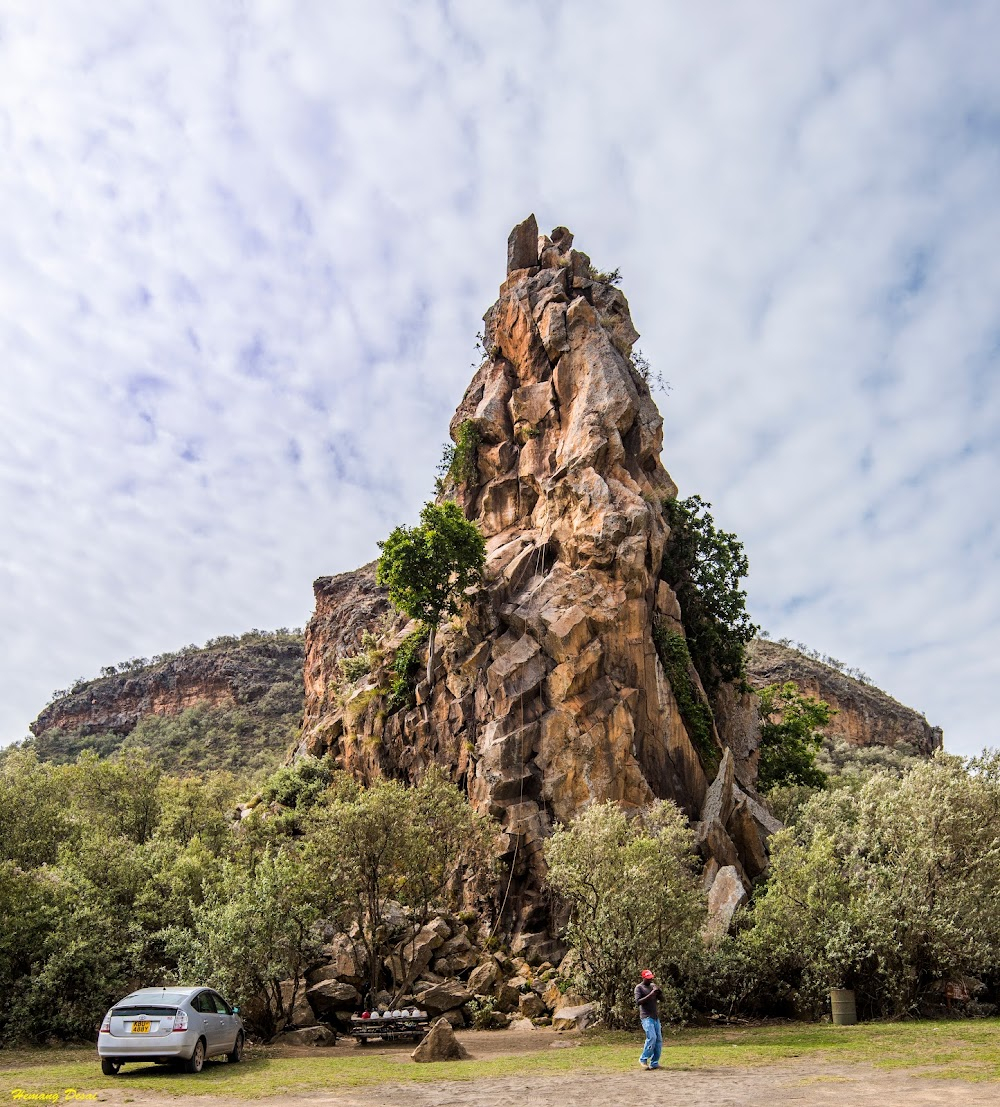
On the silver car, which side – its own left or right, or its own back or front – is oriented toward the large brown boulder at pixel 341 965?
front

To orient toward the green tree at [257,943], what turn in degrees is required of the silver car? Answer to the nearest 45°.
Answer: approximately 45° to its left

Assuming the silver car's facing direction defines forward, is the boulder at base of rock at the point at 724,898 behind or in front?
in front

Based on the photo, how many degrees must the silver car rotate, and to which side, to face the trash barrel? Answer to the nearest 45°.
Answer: approximately 45° to its right

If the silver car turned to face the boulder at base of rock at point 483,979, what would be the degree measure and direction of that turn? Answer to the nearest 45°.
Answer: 0° — it already faces it

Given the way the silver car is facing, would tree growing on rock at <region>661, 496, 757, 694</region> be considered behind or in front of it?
in front

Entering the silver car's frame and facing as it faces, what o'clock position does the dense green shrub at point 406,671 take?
The dense green shrub is roughly at 11 o'clock from the silver car.

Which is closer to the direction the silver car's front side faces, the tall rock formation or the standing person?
the tall rock formation

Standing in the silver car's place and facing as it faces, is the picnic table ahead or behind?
ahead

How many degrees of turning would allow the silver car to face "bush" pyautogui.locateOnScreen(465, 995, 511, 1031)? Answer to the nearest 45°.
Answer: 0° — it already faces it

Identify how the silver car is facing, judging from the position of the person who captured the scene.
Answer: facing away from the viewer and to the right of the viewer
